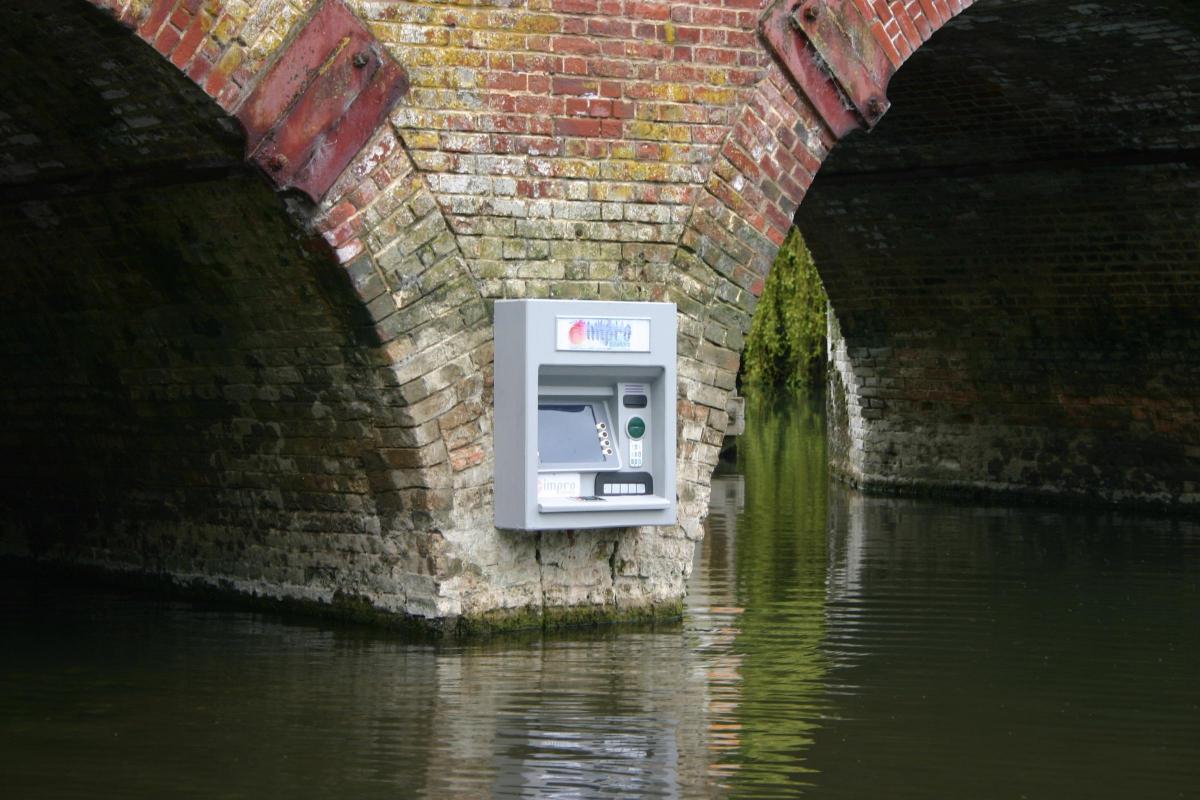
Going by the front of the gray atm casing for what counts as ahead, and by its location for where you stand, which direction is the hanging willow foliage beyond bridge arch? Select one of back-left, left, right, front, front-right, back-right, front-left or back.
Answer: back-left

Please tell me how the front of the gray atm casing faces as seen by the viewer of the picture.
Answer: facing the viewer and to the right of the viewer
